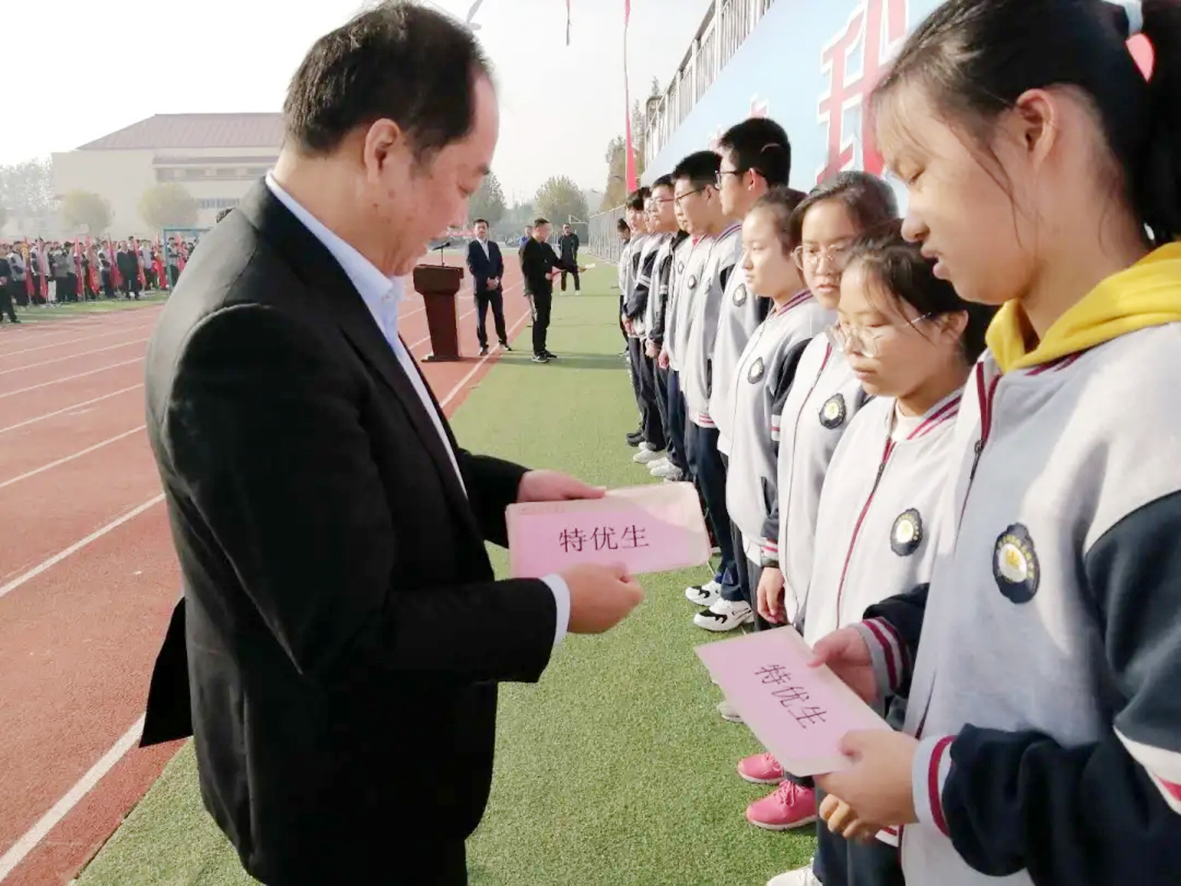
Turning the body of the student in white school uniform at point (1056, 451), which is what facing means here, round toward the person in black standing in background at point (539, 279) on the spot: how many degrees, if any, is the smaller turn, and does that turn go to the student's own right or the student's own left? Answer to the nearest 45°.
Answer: approximately 45° to the student's own right

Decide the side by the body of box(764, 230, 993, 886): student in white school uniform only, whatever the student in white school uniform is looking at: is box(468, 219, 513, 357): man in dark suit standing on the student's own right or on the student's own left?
on the student's own right

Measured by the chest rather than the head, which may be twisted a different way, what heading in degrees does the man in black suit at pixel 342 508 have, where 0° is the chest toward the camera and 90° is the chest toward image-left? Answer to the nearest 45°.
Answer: approximately 270°

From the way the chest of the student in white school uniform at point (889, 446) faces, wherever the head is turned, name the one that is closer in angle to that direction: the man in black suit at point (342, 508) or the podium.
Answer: the man in black suit

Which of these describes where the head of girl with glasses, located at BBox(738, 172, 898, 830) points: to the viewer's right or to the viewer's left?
to the viewer's left

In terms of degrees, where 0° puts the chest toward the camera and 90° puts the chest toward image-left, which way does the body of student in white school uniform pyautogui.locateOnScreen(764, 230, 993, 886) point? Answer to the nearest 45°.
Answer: approximately 45°

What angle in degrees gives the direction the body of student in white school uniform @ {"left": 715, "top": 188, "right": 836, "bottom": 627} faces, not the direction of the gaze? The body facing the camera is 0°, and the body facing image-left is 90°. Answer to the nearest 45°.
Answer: approximately 45°

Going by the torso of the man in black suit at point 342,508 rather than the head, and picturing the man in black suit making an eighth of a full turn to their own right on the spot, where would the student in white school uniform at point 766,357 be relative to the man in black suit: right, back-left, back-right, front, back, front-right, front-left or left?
left

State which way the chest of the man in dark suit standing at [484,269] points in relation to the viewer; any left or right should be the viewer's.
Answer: facing the viewer

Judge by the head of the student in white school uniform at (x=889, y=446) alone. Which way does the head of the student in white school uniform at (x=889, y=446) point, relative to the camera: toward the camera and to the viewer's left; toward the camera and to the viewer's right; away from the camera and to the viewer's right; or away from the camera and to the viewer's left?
toward the camera and to the viewer's left

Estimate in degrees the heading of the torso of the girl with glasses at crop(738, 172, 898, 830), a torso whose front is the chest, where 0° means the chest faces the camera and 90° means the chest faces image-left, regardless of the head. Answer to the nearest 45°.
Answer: approximately 45°

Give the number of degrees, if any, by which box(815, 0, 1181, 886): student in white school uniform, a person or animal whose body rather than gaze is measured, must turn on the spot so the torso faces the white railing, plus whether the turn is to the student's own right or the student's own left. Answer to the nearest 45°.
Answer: approximately 90° to the student's own right

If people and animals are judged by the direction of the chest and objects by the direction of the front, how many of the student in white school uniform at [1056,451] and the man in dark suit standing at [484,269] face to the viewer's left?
1

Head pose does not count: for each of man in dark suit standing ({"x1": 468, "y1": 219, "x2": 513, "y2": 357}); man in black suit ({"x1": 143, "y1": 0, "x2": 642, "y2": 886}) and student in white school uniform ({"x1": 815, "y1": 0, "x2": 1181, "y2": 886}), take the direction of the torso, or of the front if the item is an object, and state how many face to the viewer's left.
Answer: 1
